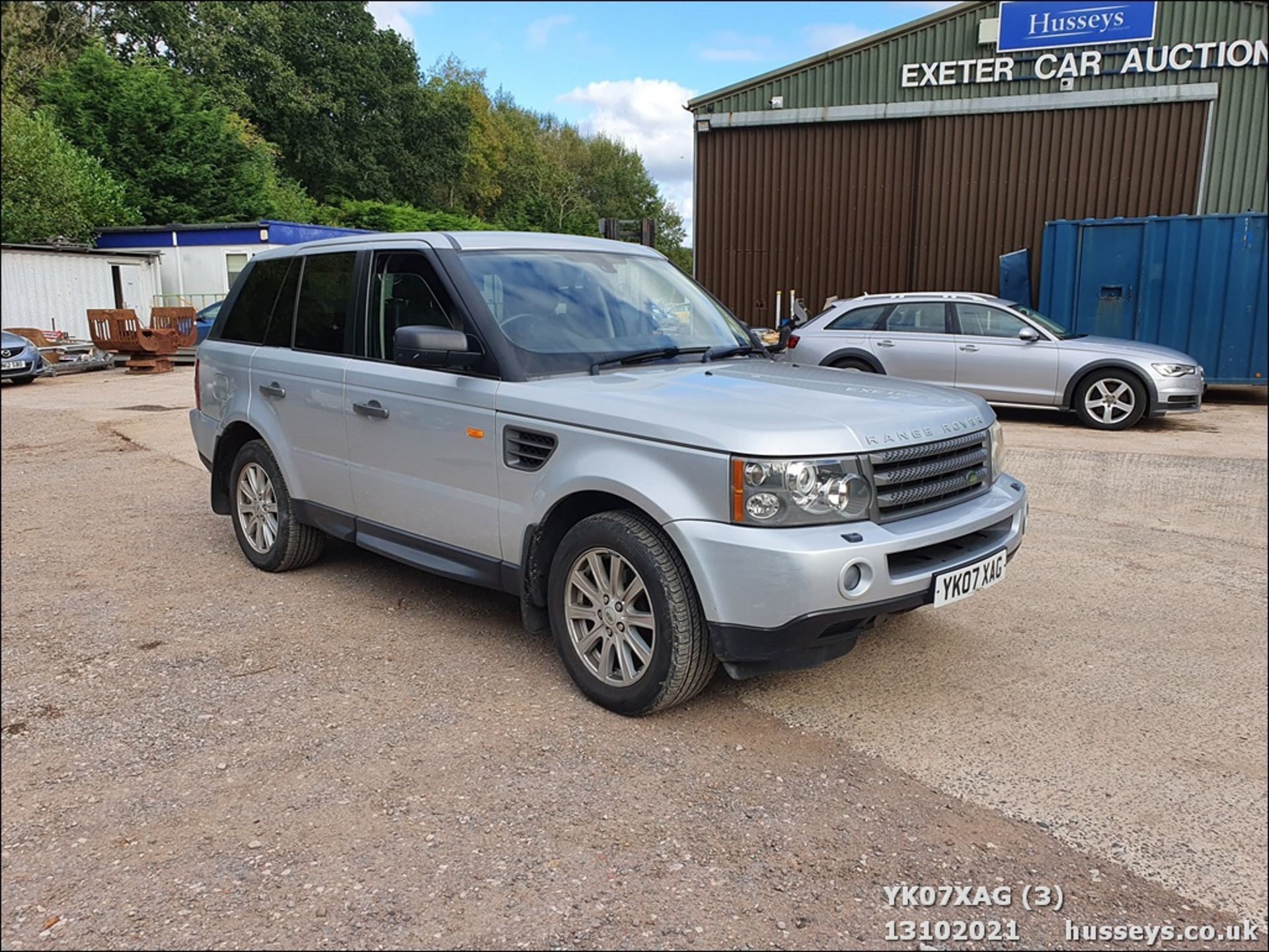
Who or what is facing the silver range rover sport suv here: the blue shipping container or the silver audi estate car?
the blue shipping container

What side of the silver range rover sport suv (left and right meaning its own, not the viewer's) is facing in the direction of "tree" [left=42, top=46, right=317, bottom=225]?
back

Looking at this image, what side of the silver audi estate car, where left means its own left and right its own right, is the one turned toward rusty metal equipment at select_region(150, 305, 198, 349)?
back

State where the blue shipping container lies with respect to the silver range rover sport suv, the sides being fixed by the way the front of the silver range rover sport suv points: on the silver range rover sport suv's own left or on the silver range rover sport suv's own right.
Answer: on the silver range rover sport suv's own left

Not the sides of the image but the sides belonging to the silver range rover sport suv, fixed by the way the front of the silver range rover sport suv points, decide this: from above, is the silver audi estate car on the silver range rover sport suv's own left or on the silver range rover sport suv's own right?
on the silver range rover sport suv's own left

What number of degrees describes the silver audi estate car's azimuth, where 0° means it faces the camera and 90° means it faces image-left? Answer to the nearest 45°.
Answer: approximately 270°

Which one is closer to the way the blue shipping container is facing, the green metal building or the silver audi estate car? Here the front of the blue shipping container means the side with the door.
the silver audi estate car

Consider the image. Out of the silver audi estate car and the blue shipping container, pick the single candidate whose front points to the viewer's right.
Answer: the silver audi estate car

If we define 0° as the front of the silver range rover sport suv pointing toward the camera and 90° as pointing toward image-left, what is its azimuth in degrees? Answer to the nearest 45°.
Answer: approximately 315°

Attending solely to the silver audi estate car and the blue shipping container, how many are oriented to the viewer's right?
1

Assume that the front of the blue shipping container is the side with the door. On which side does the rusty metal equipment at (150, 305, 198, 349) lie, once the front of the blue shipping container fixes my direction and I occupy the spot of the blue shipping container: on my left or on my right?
on my right

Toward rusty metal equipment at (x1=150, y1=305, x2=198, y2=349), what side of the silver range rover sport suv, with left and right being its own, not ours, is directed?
back
